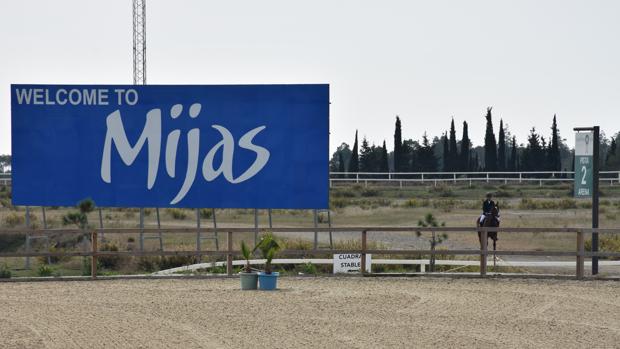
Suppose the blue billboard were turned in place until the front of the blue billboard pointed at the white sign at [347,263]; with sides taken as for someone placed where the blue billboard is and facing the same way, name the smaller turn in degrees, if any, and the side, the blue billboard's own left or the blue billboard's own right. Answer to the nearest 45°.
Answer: approximately 45° to the blue billboard's own left

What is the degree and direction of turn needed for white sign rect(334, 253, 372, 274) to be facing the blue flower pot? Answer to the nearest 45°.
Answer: approximately 45° to its right

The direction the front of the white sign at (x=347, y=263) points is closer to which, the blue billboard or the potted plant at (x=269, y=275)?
the potted plant

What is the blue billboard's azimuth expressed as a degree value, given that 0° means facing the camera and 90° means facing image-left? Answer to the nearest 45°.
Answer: approximately 0°

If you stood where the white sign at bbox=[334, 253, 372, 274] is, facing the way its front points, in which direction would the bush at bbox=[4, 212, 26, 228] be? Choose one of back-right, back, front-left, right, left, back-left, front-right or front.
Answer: back-right

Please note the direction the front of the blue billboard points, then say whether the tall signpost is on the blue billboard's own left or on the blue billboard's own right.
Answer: on the blue billboard's own left

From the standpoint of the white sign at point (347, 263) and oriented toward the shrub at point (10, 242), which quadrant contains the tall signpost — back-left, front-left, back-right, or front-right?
back-right

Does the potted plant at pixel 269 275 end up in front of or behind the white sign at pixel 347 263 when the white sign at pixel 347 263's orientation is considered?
in front

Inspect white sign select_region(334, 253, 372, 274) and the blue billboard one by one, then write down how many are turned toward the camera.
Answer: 2
